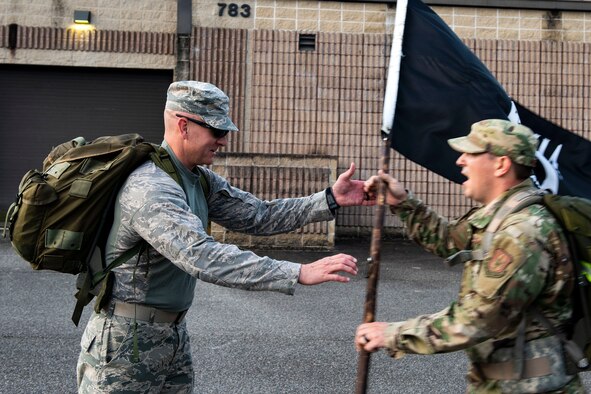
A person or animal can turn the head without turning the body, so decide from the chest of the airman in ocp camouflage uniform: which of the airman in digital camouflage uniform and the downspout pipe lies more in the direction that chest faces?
the airman in digital camouflage uniform

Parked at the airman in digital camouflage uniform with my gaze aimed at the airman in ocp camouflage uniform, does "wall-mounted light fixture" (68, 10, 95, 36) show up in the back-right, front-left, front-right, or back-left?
back-left

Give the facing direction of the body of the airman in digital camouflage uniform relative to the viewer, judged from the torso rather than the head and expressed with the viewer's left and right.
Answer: facing to the right of the viewer

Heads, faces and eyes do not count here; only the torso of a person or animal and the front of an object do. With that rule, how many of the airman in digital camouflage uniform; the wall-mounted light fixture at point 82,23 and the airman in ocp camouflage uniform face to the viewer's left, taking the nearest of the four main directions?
1

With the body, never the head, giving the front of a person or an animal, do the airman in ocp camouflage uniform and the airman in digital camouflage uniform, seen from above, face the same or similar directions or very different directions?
very different directions

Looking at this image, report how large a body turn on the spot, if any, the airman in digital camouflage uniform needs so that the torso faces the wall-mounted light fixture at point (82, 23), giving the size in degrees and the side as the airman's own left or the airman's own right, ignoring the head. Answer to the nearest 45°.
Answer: approximately 90° to the airman's own left

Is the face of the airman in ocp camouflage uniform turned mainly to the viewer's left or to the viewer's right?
to the viewer's left

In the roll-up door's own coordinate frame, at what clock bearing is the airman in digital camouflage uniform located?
The airman in digital camouflage uniform is roughly at 12 o'clock from the roll-up door.

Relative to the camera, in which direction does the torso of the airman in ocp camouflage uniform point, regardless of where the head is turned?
to the viewer's left

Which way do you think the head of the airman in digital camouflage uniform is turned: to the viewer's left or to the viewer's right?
to the viewer's right

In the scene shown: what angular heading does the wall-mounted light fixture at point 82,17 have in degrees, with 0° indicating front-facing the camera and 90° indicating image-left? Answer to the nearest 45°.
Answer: approximately 0°
